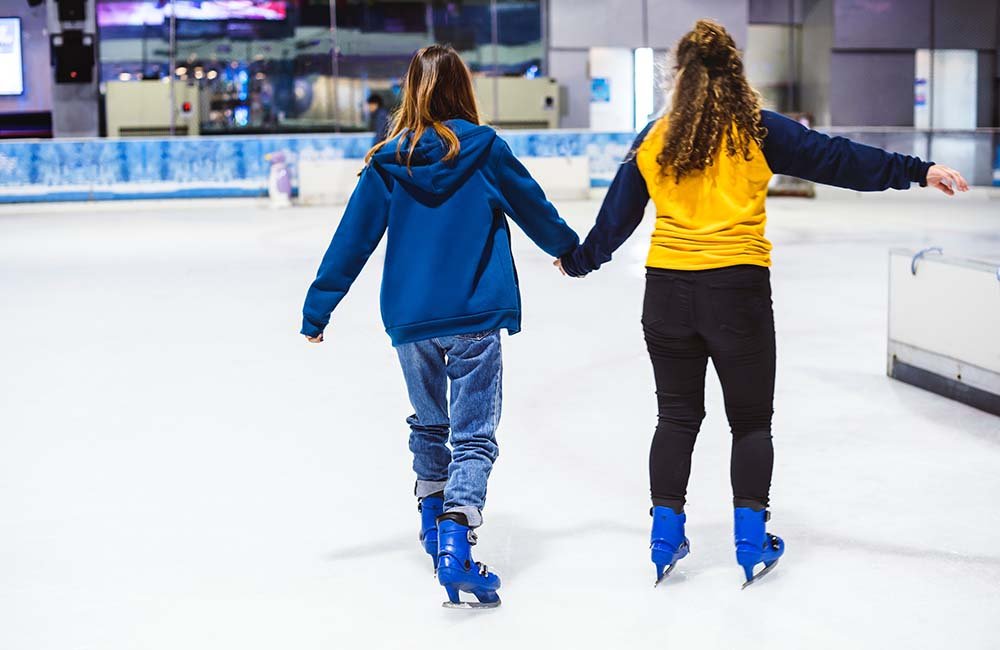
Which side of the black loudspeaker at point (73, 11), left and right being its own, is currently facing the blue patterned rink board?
front

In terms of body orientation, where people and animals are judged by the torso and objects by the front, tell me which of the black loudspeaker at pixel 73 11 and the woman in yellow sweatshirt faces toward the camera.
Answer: the black loudspeaker

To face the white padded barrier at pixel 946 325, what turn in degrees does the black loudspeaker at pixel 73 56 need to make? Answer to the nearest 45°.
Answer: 0° — it already faces it

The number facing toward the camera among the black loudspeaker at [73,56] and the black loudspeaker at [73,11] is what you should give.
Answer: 2

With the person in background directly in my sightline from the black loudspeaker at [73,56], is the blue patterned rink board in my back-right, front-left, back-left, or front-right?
front-right

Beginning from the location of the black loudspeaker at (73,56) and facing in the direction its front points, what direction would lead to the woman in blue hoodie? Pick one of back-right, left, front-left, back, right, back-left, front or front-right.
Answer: front

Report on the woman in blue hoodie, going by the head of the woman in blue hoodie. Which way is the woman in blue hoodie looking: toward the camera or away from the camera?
away from the camera

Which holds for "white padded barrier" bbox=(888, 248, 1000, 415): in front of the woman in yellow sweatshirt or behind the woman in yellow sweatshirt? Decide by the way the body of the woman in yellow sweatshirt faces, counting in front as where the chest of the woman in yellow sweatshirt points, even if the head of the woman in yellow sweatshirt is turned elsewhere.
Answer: in front

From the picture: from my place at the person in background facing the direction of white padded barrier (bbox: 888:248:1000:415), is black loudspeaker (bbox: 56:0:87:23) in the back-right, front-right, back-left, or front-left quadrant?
back-right

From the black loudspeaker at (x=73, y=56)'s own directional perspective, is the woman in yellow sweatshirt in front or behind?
in front

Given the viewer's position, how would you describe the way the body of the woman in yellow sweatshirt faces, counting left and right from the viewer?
facing away from the viewer

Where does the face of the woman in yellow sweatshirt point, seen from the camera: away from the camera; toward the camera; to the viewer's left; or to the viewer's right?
away from the camera

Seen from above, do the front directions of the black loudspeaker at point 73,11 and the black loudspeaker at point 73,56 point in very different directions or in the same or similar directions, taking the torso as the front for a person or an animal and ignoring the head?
same or similar directions

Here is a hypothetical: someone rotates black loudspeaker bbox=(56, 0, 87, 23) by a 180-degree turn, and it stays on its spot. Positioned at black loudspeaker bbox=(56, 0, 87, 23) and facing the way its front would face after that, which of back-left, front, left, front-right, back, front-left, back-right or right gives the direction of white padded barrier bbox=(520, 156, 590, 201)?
back-right

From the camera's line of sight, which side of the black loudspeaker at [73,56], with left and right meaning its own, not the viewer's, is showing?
front
